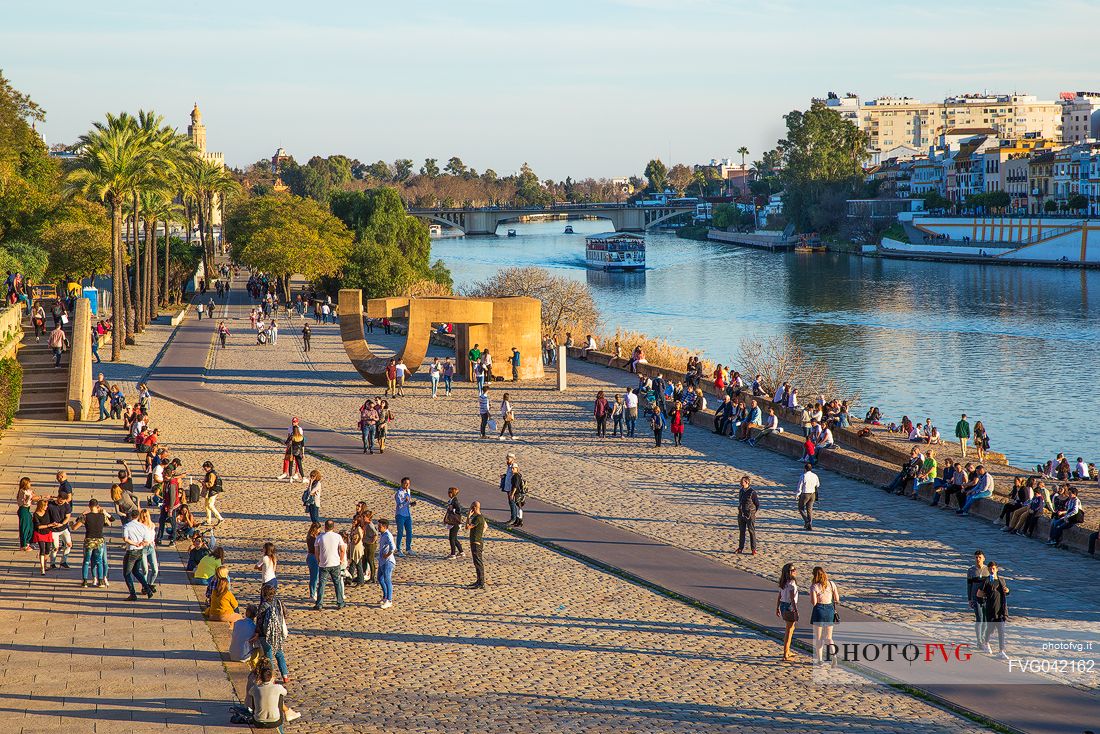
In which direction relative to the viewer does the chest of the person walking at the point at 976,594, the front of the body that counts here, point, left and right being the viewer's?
facing the viewer

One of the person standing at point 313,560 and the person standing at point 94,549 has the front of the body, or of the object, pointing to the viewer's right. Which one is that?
the person standing at point 313,560

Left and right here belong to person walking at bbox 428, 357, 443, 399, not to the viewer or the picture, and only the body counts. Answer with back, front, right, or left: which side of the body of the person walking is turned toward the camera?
front

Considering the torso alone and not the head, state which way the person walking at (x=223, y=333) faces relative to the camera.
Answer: toward the camera

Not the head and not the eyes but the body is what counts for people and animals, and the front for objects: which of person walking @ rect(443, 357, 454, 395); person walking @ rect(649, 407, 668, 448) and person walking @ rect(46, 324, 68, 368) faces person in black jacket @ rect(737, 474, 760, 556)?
person walking @ rect(649, 407, 668, 448)
